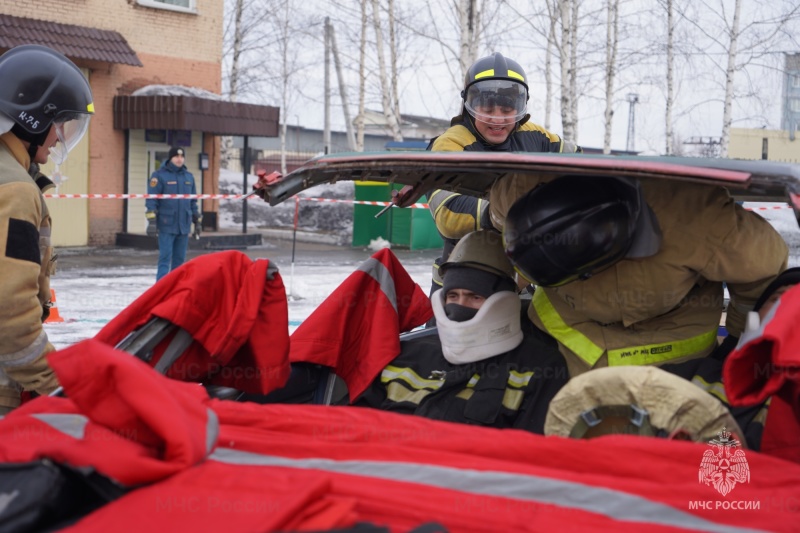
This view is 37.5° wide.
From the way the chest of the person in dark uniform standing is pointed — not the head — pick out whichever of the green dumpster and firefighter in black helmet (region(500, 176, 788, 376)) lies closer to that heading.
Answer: the firefighter in black helmet

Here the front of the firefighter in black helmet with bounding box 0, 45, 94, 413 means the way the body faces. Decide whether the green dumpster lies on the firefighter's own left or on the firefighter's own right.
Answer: on the firefighter's own left

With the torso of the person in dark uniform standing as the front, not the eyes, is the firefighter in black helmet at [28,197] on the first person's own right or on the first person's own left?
on the first person's own right

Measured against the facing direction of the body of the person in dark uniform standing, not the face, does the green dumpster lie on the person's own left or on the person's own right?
on the person's own left

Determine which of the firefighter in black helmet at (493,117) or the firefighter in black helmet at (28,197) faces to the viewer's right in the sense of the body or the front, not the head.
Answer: the firefighter in black helmet at (28,197)

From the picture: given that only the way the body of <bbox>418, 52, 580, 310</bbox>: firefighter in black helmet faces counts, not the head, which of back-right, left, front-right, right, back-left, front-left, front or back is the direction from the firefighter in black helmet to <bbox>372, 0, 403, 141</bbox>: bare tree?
back

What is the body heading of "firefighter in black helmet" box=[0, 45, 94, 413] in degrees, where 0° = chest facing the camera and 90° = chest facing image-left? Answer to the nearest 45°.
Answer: approximately 270°

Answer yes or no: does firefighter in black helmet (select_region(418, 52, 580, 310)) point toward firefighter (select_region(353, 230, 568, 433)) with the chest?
yes

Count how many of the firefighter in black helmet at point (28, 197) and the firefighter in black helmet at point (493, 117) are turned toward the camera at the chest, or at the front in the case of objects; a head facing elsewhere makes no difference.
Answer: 1

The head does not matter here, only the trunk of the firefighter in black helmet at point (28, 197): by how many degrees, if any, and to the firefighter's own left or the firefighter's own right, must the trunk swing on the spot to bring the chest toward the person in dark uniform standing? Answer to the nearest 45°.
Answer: approximately 90° to the firefighter's own left

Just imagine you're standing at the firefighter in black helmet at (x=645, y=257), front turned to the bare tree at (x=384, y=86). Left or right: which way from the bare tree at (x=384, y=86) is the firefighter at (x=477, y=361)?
left
